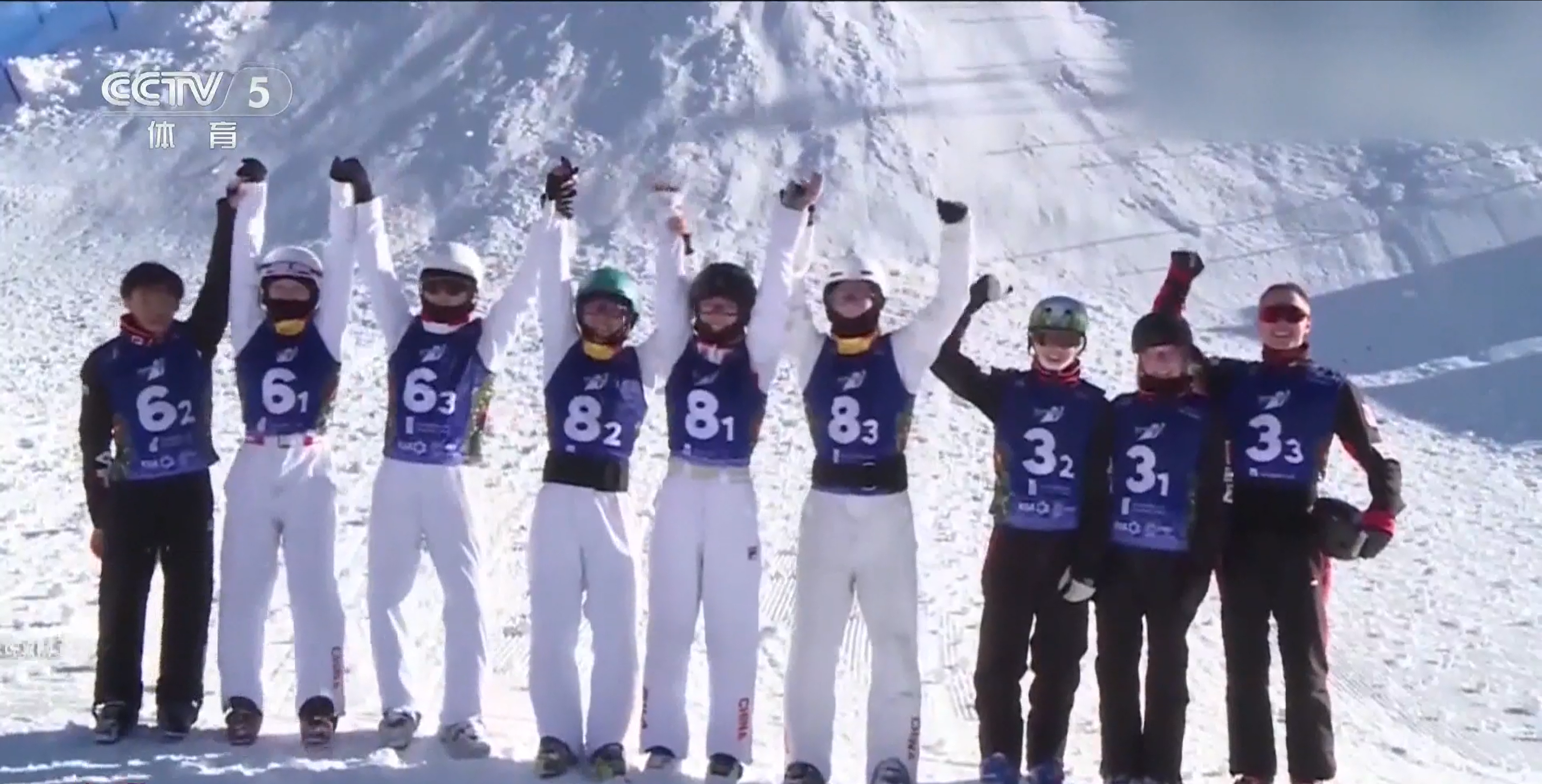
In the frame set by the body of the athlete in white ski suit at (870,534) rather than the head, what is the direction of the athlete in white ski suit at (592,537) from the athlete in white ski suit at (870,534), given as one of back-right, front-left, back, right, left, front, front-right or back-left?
right

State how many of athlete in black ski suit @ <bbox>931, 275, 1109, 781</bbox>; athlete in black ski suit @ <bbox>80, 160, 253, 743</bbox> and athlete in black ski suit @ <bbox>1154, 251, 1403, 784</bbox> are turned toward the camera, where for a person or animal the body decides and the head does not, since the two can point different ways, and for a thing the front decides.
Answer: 3

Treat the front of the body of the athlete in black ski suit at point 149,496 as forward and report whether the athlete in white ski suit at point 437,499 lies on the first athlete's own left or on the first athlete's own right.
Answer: on the first athlete's own left

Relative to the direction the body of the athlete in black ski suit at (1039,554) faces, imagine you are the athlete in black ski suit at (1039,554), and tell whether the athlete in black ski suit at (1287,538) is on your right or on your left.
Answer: on your left

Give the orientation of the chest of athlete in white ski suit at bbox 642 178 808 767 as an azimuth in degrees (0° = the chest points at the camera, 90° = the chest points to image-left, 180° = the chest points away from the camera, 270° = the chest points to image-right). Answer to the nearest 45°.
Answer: approximately 0°

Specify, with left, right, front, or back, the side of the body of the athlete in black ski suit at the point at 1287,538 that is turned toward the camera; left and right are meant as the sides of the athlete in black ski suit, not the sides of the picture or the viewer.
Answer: front

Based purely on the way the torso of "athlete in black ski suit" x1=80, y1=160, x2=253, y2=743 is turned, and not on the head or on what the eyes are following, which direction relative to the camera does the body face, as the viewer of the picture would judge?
toward the camera

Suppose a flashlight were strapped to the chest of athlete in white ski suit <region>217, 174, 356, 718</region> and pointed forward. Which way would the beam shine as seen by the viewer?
toward the camera

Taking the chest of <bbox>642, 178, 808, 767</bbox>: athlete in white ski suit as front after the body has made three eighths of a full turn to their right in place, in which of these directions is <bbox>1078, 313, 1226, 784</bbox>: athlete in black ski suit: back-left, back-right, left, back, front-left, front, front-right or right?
back-right

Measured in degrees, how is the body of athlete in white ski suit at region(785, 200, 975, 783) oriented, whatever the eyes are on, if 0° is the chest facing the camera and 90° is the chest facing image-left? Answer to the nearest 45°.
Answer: approximately 0°

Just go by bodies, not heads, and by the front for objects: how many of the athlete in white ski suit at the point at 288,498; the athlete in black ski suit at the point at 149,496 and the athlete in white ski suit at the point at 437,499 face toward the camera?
3

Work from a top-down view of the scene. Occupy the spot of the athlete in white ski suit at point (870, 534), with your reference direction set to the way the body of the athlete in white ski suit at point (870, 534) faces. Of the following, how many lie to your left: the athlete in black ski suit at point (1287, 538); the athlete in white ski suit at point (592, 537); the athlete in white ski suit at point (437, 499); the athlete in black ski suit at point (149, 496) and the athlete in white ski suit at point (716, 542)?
1
